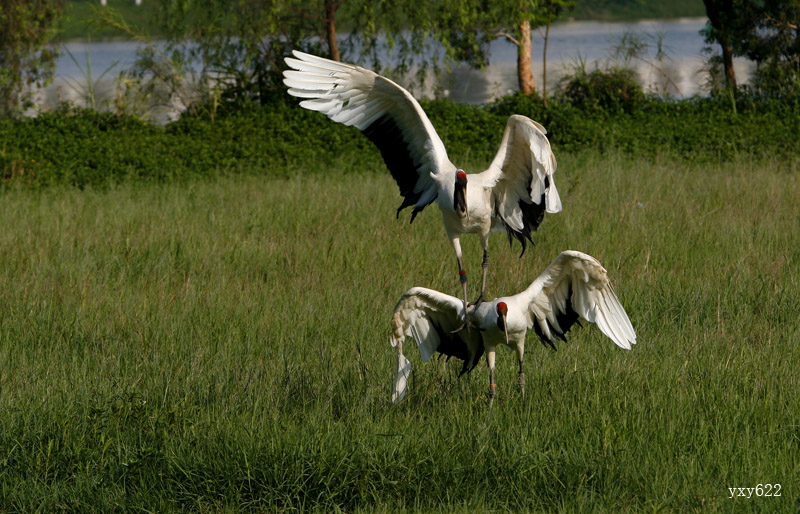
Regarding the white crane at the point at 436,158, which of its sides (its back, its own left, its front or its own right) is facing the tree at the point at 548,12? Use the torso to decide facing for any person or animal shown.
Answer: back

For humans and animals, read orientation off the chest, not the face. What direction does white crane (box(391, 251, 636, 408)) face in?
toward the camera

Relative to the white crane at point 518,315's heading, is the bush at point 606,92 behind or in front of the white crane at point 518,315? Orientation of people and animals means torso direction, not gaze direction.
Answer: behind

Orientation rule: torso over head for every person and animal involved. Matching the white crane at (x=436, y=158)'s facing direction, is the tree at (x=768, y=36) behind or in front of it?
behind

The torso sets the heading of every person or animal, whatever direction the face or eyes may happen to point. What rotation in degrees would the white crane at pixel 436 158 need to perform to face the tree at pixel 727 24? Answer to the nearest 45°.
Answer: approximately 135° to its left

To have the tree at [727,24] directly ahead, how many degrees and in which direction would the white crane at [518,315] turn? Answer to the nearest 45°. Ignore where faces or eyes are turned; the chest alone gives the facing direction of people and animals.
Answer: approximately 180°

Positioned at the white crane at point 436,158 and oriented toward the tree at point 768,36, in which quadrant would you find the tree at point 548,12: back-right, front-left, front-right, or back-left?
front-left

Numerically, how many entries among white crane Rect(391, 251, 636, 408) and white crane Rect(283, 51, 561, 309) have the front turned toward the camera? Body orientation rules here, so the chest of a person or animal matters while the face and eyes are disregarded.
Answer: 2

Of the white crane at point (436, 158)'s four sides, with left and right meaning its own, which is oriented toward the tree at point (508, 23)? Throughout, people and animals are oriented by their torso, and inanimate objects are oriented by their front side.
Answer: back

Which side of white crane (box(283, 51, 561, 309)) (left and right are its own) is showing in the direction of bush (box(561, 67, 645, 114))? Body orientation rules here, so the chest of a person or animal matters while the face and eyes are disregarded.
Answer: back

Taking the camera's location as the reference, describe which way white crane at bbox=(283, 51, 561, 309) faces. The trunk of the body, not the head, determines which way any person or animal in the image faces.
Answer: facing the viewer
